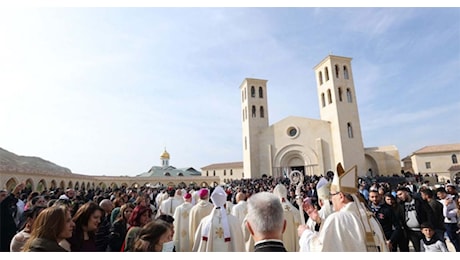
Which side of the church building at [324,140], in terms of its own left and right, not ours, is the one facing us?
front

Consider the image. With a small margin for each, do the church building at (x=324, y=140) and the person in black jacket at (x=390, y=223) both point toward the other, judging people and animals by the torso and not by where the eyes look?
no

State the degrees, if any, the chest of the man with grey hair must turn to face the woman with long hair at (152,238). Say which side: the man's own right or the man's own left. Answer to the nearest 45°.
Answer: approximately 45° to the man's own left

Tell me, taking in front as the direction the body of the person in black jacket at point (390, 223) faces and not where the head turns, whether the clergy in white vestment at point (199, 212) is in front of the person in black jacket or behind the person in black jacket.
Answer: in front

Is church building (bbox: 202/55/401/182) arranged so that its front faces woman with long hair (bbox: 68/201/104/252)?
yes

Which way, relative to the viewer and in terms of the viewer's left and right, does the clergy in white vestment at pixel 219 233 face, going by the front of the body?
facing away from the viewer

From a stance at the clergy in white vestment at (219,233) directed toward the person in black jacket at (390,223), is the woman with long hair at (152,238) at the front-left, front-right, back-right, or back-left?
back-right

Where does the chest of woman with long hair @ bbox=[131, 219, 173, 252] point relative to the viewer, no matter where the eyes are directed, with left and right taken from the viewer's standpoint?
facing to the right of the viewer

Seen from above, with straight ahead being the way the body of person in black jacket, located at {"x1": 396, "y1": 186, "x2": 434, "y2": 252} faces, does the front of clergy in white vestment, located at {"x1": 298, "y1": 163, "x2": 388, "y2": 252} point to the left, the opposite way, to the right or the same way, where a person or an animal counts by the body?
to the right

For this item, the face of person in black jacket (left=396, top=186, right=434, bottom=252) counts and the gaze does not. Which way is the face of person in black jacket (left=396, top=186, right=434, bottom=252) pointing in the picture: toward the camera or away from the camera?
toward the camera

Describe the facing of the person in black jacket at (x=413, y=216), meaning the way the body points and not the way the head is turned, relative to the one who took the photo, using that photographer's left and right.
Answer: facing the viewer and to the left of the viewer

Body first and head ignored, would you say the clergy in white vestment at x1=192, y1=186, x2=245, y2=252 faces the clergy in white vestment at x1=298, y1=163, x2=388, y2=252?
no

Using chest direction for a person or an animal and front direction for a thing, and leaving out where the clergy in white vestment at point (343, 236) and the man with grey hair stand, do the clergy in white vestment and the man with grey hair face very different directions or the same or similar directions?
same or similar directions

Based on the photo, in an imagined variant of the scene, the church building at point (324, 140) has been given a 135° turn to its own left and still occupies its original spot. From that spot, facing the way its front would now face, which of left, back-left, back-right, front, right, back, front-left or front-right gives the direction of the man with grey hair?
back-right

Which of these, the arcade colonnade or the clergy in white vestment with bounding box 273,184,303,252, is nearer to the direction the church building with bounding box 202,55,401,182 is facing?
the clergy in white vestment
